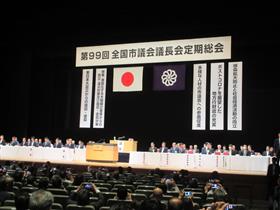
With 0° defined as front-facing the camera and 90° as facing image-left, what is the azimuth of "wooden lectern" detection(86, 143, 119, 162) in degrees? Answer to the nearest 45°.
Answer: approximately 0°

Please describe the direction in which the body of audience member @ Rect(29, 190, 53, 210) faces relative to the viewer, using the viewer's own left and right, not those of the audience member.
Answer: facing away from the viewer

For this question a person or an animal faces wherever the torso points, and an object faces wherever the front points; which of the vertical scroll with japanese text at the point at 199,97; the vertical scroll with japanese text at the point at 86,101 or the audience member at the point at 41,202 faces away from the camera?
the audience member

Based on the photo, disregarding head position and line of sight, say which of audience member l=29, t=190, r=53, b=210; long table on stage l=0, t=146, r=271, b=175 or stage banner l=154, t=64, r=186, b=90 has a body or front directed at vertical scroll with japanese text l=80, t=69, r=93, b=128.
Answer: the audience member

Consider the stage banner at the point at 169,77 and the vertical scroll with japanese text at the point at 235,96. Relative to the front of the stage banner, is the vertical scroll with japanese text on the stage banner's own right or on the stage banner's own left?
on the stage banner's own left

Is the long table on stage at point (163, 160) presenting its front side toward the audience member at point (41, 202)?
yes

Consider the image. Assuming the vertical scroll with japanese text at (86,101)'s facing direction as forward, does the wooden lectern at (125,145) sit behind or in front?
in front

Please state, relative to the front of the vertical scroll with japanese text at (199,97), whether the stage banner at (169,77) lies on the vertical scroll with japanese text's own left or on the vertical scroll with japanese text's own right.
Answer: on the vertical scroll with japanese text's own right
